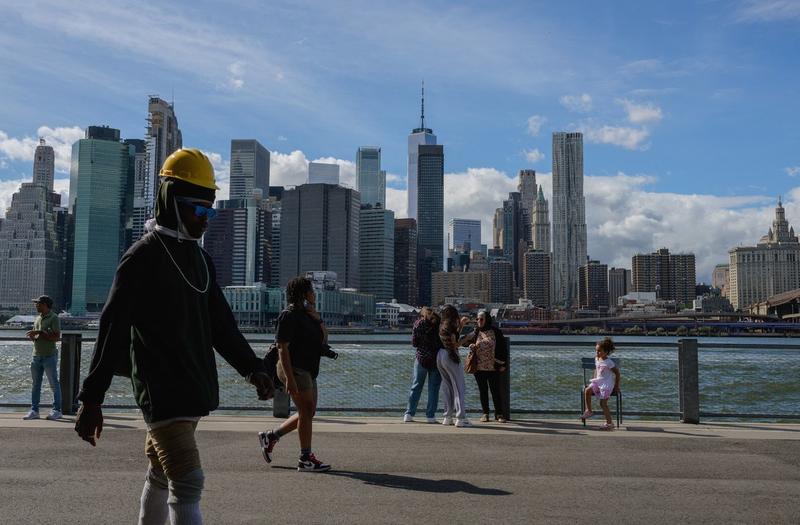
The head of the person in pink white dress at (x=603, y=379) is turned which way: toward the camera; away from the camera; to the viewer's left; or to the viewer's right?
to the viewer's left

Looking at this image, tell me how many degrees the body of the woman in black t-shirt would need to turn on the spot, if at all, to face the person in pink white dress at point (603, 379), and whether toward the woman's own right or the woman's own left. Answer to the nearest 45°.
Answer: approximately 45° to the woman's own left

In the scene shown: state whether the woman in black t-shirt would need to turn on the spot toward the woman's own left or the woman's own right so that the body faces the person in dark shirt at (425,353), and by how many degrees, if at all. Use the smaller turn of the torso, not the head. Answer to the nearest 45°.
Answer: approximately 45° to the woman's own left

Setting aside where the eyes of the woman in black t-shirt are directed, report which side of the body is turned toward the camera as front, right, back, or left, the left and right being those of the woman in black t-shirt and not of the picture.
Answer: right

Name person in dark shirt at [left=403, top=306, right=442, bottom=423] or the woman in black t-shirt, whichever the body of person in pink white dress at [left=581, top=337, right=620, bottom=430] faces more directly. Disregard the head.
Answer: the woman in black t-shirt

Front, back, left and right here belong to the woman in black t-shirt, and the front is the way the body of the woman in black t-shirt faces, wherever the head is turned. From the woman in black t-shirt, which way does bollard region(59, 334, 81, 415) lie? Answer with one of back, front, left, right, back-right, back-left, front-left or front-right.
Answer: back-left

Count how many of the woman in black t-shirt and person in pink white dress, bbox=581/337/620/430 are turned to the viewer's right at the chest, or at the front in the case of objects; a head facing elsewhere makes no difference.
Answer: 1

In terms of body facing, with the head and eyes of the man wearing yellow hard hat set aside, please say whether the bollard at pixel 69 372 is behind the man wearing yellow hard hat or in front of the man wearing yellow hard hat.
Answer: behind

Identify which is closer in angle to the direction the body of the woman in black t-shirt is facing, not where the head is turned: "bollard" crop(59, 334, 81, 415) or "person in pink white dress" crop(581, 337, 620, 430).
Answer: the person in pink white dress
